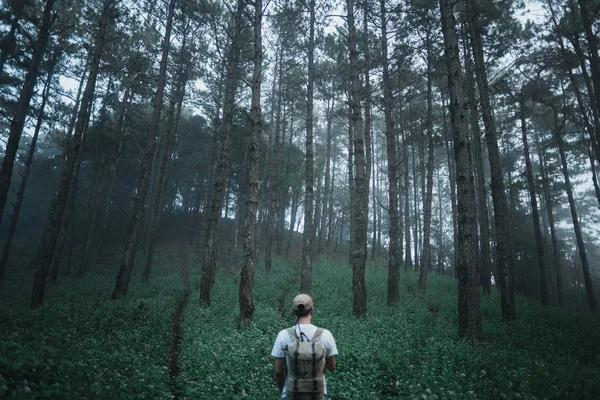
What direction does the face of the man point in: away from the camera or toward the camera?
away from the camera

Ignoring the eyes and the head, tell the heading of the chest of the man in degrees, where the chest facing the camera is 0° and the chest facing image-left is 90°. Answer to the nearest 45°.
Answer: approximately 180°
